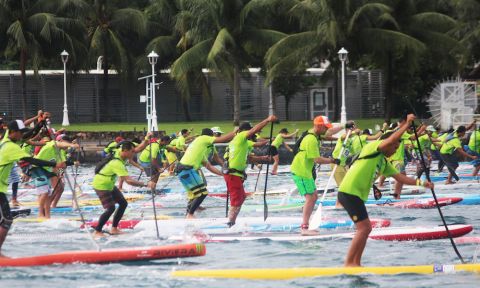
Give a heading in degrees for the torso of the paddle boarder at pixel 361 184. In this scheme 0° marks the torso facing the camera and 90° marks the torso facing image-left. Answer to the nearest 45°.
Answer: approximately 270°

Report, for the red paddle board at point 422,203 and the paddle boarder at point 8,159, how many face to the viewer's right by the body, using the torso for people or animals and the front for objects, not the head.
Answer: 2

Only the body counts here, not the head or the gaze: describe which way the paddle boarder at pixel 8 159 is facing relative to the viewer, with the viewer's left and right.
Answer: facing to the right of the viewer

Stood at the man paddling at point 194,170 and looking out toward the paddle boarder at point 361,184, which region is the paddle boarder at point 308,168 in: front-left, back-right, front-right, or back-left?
front-left

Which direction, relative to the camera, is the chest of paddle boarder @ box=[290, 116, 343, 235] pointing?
to the viewer's right

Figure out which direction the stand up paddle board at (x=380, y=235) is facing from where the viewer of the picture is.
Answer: facing to the right of the viewer

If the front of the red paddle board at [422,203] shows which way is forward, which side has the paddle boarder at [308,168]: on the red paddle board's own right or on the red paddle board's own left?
on the red paddle board's own right

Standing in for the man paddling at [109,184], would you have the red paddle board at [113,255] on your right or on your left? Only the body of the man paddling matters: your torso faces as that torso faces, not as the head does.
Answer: on your right

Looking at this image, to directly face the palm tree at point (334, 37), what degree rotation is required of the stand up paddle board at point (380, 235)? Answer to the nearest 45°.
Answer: approximately 90° to its left

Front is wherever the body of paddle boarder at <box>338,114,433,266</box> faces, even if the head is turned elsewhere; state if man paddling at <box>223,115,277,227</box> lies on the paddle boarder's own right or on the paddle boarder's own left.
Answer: on the paddle boarder's own left

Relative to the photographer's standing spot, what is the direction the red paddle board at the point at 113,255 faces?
facing to the right of the viewer

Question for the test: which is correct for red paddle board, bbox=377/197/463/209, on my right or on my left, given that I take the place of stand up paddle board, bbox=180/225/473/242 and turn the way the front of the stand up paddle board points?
on my left

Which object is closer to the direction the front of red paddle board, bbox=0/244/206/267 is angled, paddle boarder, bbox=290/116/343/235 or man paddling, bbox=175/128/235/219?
the paddle boarder
